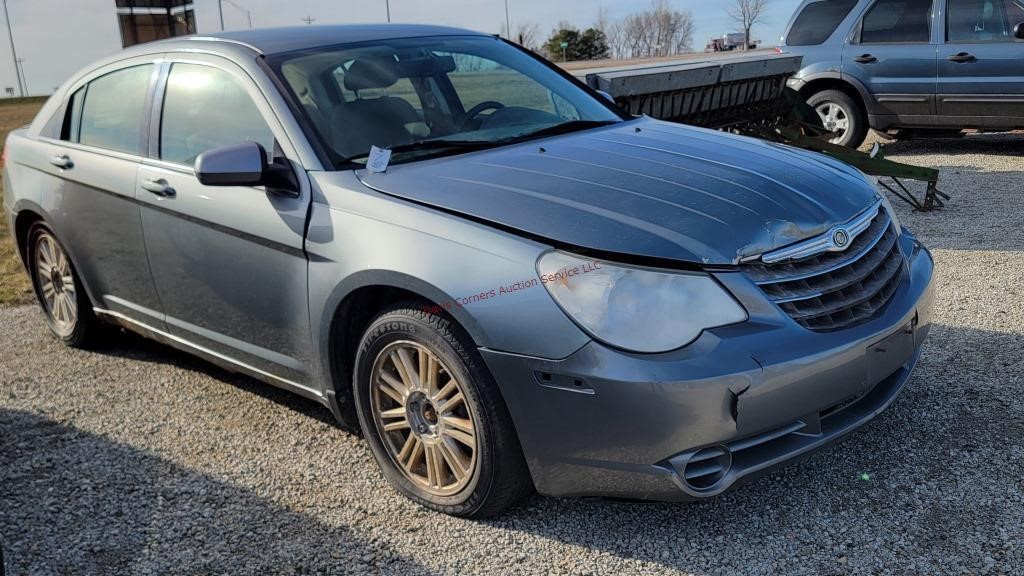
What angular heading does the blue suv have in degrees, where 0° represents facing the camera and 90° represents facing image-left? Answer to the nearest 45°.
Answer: approximately 270°
